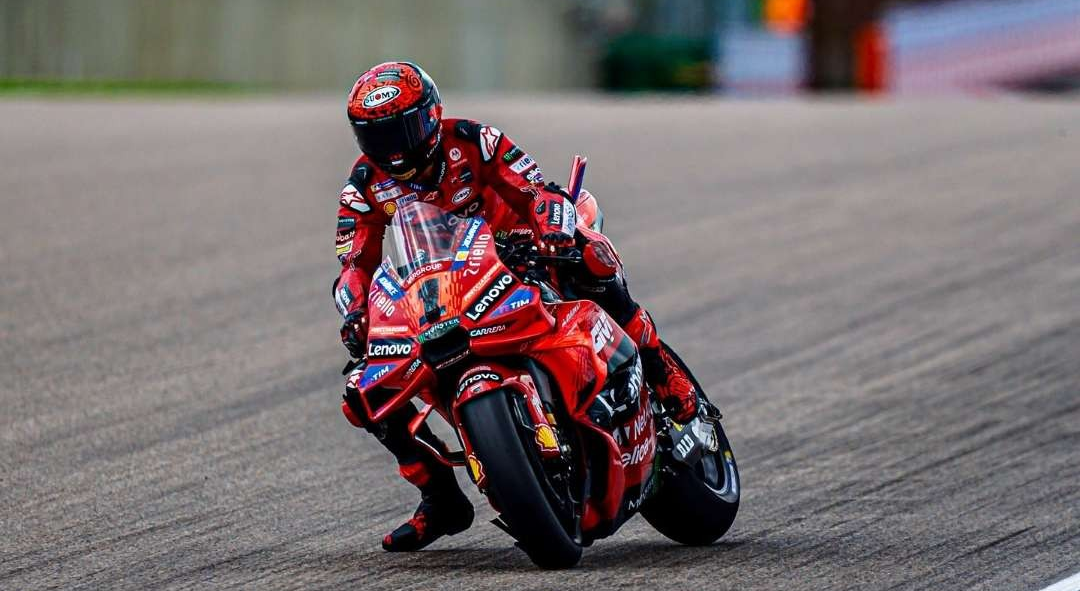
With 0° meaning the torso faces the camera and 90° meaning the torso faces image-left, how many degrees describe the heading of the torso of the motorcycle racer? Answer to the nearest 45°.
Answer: approximately 45°

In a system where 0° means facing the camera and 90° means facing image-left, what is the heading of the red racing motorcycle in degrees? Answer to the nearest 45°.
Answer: approximately 45°
